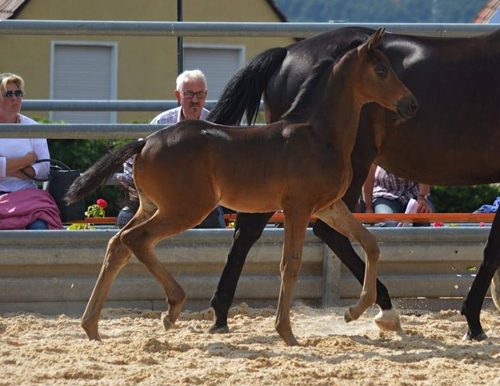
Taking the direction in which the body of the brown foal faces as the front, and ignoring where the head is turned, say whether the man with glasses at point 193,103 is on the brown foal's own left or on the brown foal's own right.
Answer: on the brown foal's own left

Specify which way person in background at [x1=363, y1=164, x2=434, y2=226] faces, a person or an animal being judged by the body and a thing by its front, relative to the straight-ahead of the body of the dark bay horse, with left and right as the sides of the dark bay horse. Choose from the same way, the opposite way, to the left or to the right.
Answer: to the right

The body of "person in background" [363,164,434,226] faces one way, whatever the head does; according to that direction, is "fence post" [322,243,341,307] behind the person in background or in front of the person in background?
in front

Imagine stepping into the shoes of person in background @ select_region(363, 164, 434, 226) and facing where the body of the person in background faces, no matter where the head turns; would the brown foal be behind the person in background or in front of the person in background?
in front

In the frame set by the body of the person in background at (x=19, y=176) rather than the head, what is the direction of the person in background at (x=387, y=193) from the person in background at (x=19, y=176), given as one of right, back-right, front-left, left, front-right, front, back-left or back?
front-left

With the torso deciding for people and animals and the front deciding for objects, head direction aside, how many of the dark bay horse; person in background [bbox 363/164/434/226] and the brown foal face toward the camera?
1

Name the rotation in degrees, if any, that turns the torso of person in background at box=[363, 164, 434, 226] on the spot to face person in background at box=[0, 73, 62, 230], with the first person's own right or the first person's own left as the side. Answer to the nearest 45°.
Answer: approximately 45° to the first person's own right

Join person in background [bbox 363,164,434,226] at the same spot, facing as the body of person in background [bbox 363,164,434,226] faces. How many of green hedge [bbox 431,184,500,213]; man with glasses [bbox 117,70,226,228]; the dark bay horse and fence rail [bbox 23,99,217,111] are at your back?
1
